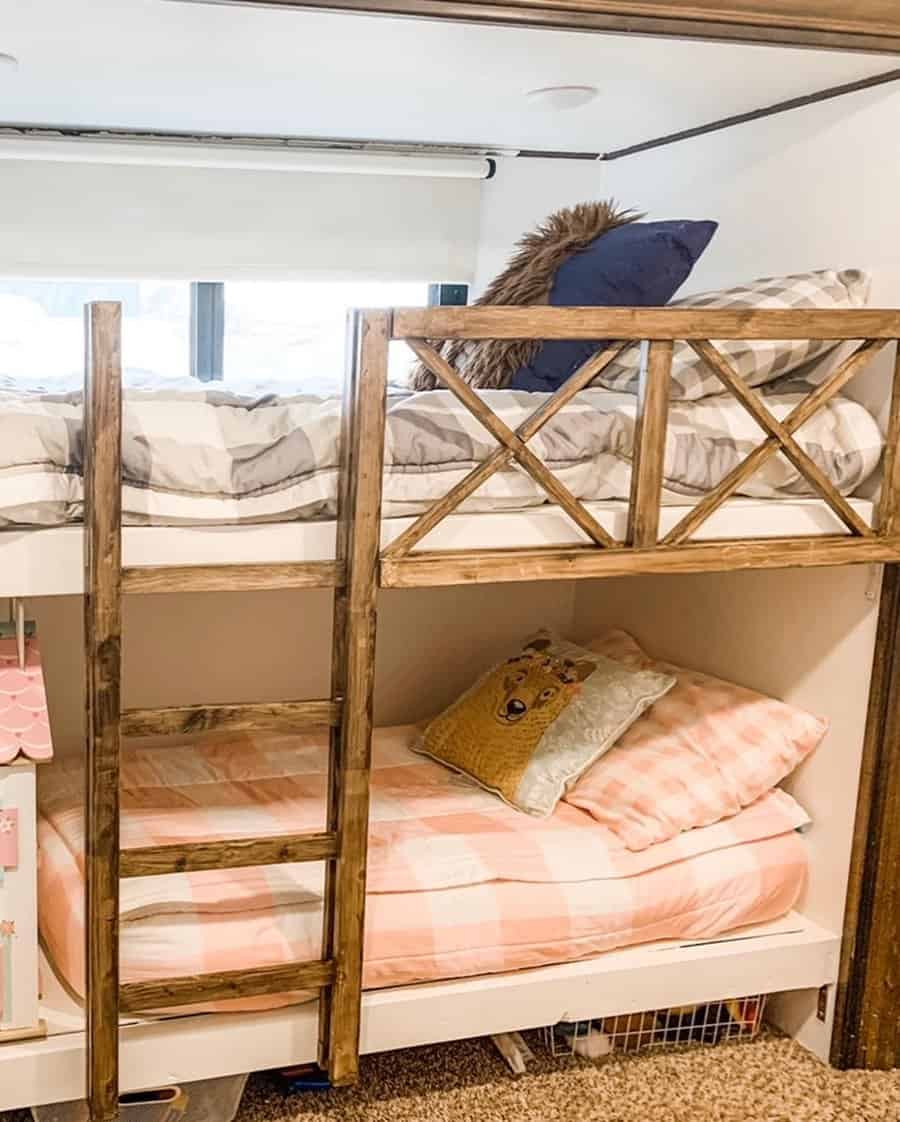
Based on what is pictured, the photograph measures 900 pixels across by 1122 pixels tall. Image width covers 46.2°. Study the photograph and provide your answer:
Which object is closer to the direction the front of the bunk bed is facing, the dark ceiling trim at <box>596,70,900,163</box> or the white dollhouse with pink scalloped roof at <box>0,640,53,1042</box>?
the white dollhouse with pink scalloped roof
